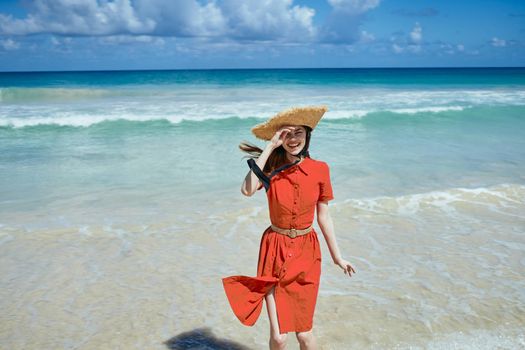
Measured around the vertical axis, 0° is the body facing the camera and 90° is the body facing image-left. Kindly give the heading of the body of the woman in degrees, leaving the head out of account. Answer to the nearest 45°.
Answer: approximately 0°
